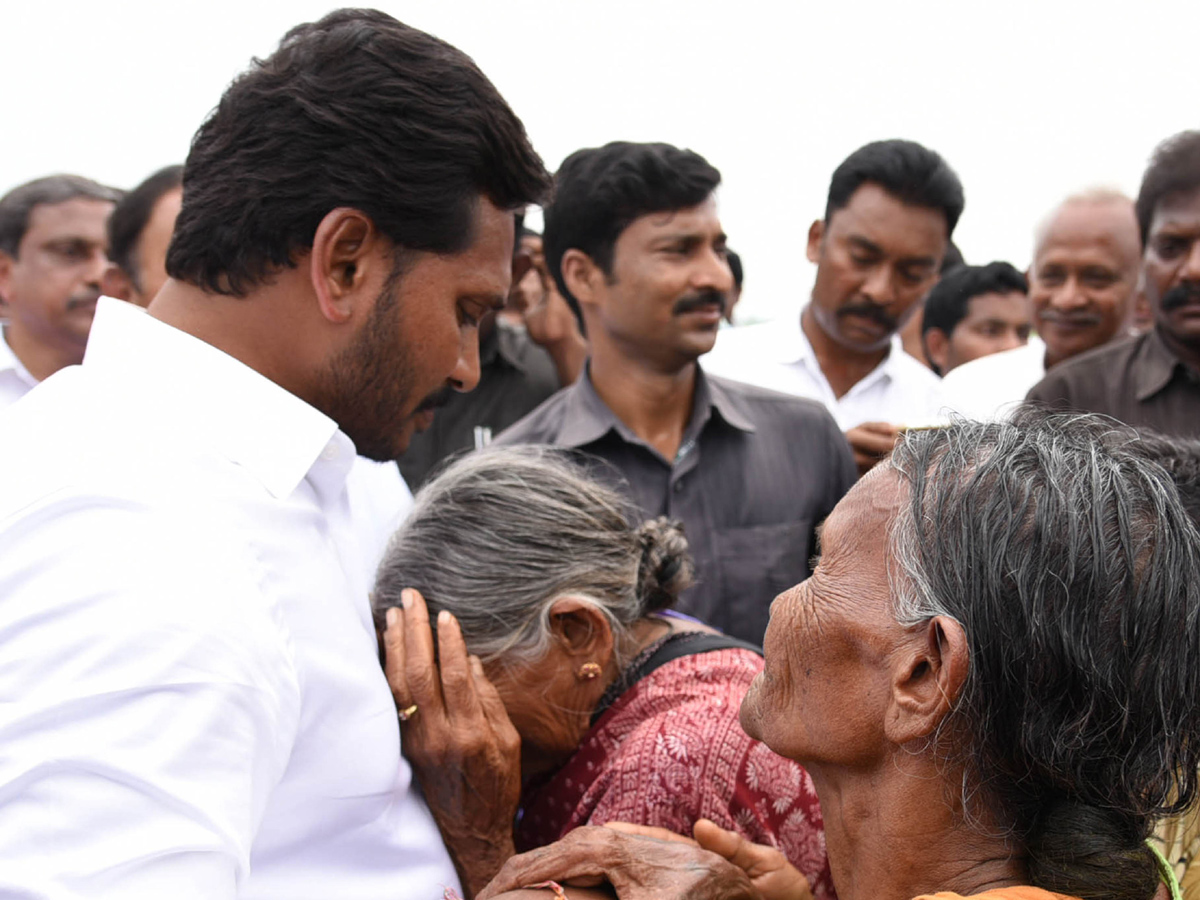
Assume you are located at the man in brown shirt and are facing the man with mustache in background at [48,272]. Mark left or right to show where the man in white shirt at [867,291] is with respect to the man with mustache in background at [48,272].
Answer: right

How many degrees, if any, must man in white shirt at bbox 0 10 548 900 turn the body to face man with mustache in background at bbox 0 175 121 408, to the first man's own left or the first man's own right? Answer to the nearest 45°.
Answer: approximately 90° to the first man's own left

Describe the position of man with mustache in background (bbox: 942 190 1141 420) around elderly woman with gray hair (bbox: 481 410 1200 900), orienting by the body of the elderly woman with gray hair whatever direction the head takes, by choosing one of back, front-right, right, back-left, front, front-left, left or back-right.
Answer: front-right

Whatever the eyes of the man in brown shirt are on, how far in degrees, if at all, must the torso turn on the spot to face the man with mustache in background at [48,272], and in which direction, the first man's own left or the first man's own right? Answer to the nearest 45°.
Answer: approximately 90° to the first man's own right

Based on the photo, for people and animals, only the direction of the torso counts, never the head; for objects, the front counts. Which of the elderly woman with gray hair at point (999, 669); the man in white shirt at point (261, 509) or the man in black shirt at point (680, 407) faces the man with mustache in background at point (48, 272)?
the elderly woman with gray hair

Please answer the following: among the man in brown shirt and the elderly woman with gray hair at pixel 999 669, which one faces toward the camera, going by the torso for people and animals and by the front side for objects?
the man in brown shirt

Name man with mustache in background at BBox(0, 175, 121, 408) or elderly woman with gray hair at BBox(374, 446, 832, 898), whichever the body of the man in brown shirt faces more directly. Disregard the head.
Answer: the elderly woman with gray hair

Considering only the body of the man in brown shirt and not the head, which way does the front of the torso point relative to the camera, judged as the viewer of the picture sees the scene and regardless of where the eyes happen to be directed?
toward the camera

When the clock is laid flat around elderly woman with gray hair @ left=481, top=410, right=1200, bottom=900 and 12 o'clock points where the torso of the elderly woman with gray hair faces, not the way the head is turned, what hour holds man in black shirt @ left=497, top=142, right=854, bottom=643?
The man in black shirt is roughly at 1 o'clock from the elderly woman with gray hair.

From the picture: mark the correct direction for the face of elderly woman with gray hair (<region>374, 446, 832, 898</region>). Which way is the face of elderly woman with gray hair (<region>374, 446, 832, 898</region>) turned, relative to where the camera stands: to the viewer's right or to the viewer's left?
to the viewer's left

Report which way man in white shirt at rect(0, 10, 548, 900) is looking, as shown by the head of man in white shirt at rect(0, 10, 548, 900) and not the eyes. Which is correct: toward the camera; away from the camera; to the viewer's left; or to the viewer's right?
to the viewer's right

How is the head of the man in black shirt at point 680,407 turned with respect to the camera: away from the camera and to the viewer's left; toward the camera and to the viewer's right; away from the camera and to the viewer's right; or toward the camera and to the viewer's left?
toward the camera and to the viewer's right

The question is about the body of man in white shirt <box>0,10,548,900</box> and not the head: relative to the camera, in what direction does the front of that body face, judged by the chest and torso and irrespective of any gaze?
to the viewer's right

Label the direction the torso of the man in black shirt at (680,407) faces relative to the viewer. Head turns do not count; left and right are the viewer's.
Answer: facing the viewer and to the right of the viewer

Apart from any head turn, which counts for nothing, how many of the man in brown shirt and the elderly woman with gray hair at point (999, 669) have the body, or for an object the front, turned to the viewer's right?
0
